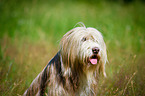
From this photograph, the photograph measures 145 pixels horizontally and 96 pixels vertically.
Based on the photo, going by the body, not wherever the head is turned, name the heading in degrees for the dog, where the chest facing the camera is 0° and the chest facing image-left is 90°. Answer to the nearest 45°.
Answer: approximately 315°
